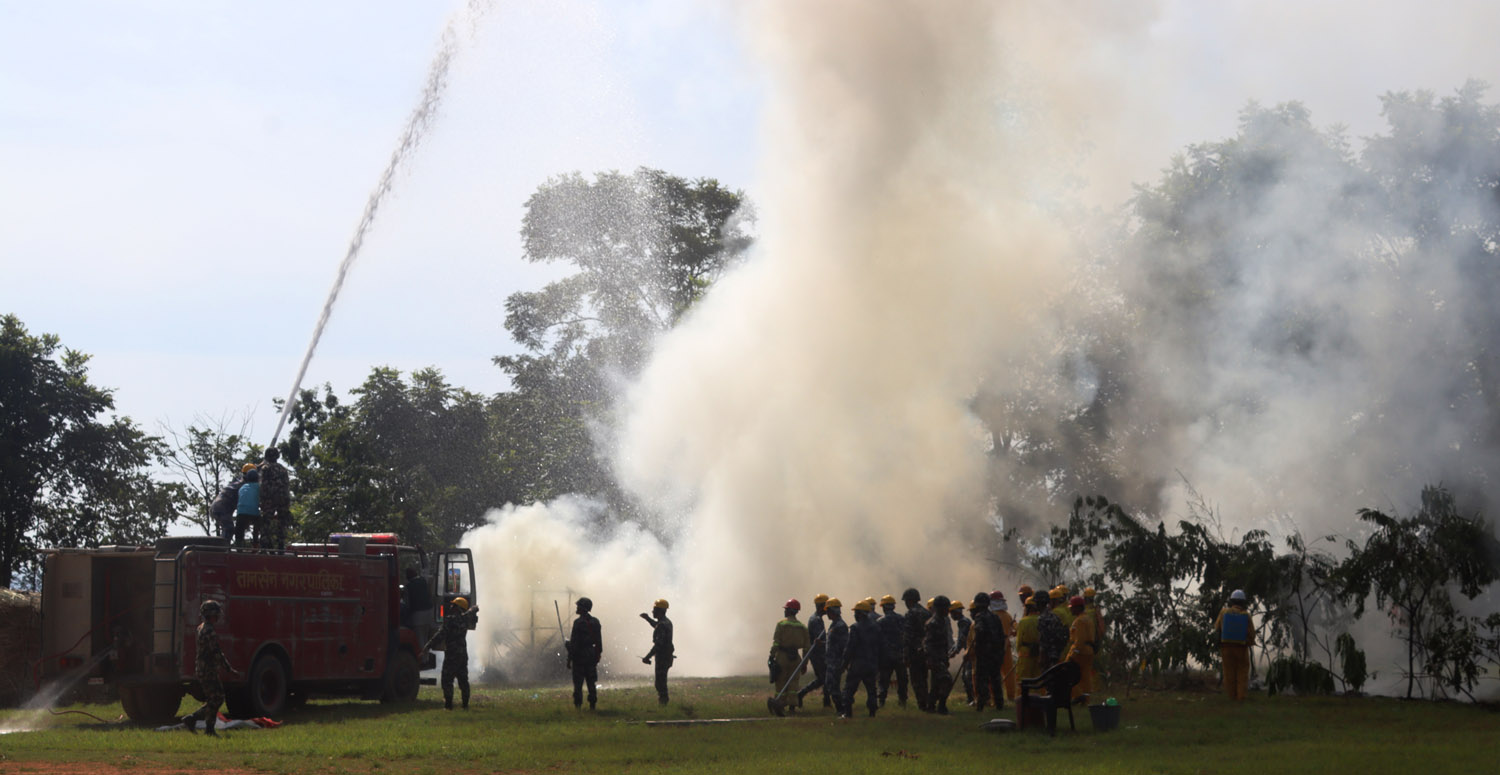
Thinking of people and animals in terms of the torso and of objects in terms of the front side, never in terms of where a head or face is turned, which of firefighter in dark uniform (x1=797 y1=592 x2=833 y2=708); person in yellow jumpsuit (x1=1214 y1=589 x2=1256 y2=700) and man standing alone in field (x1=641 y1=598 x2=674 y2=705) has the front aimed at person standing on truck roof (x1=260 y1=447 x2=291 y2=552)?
the man standing alone in field

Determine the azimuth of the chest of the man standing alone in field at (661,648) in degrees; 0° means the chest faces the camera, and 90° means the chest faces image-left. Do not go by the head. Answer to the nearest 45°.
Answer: approximately 90°

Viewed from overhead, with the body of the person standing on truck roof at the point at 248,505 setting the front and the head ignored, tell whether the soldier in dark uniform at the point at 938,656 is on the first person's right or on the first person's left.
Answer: on the first person's right

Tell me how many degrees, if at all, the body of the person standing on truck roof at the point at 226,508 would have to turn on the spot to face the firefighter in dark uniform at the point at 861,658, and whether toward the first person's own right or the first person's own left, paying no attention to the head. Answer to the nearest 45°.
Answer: approximately 45° to the first person's own right

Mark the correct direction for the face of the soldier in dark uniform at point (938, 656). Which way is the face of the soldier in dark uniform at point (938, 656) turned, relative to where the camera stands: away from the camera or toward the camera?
away from the camera

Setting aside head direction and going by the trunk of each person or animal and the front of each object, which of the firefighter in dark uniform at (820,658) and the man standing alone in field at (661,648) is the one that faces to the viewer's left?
the man standing alone in field

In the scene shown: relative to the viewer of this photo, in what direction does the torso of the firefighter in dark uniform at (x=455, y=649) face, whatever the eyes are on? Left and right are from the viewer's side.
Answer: facing away from the viewer

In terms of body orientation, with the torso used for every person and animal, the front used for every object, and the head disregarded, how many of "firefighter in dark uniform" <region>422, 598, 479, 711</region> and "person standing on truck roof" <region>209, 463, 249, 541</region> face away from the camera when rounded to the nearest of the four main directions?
1

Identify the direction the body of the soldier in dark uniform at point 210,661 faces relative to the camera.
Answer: to the viewer's right
